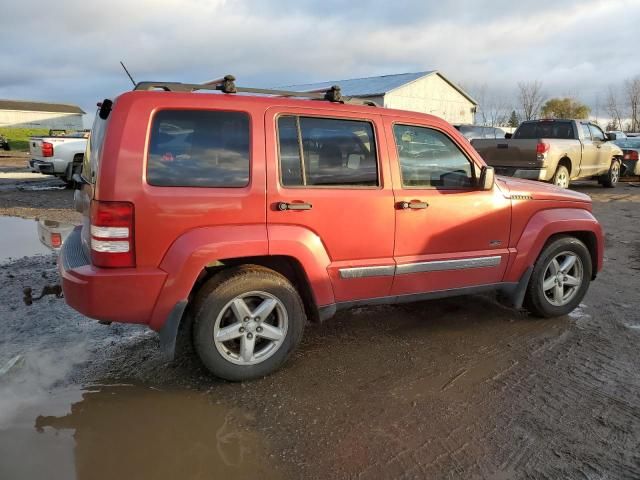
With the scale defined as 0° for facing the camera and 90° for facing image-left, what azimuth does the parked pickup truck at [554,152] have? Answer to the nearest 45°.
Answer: approximately 225°

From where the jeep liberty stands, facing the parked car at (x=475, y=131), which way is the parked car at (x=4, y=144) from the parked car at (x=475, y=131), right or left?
left

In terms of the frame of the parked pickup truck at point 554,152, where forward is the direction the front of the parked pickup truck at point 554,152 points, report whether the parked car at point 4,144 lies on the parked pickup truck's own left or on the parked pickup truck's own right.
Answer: on the parked pickup truck's own left

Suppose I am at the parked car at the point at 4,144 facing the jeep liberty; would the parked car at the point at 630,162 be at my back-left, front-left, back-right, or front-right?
front-left

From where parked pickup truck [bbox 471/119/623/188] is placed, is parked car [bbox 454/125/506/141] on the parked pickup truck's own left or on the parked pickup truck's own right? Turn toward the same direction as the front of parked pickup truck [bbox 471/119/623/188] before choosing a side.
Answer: on the parked pickup truck's own left

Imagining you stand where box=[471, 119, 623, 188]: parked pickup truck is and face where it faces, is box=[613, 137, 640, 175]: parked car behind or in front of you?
in front
